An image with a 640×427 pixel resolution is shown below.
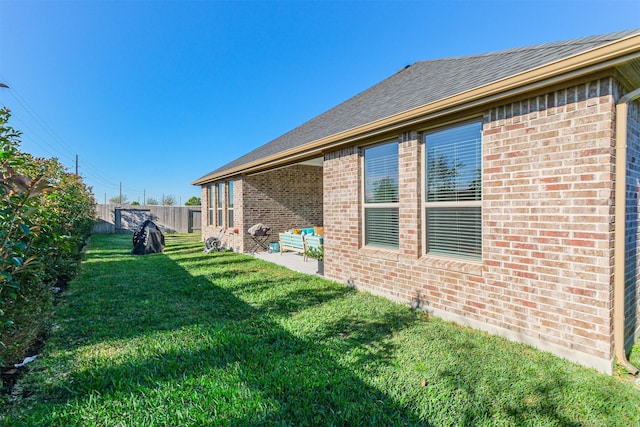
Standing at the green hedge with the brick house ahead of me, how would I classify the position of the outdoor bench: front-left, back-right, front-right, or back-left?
front-left
